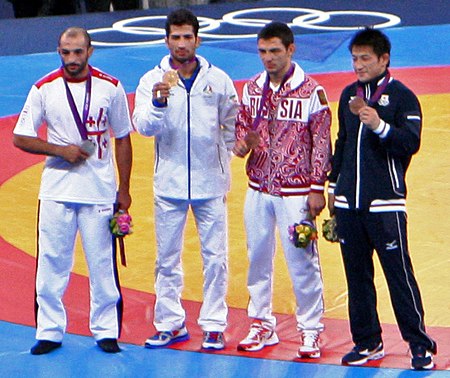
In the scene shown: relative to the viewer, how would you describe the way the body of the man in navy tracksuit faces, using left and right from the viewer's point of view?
facing the viewer and to the left of the viewer

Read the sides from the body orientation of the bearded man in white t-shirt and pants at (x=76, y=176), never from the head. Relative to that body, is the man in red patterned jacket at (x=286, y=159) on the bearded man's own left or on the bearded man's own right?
on the bearded man's own left

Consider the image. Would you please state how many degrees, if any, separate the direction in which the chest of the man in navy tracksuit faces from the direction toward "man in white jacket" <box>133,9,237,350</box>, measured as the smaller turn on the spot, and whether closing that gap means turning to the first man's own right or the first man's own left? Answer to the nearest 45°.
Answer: approximately 45° to the first man's own right

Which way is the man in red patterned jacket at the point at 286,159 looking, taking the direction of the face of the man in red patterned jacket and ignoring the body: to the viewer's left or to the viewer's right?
to the viewer's left

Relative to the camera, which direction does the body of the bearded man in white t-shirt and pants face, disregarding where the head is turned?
toward the camera

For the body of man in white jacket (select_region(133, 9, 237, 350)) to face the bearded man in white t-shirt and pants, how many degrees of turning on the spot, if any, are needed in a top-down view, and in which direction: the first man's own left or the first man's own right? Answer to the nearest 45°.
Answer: approximately 90° to the first man's own right

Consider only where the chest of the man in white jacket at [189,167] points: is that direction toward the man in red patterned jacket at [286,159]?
no

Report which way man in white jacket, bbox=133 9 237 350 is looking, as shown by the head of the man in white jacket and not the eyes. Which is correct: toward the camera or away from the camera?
toward the camera

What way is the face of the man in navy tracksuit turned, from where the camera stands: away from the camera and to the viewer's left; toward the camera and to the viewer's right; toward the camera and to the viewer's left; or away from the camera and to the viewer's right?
toward the camera and to the viewer's left

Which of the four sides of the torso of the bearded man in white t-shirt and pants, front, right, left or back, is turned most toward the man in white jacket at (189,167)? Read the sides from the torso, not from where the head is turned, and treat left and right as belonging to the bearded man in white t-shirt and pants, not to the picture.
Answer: left

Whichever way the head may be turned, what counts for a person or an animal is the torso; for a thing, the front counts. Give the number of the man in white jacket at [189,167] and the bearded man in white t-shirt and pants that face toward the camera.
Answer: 2
